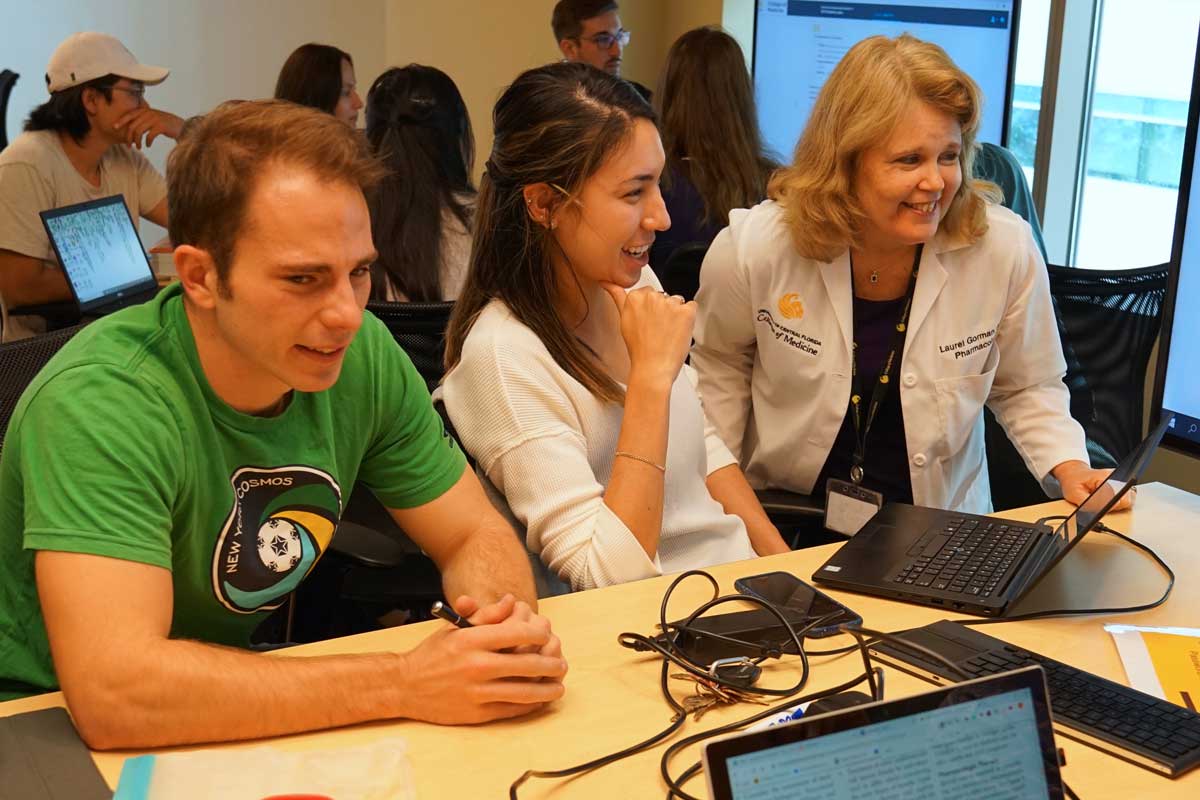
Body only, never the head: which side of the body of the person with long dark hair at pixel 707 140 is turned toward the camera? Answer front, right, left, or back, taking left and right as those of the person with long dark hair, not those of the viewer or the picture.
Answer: back

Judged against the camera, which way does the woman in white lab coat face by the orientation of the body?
toward the camera

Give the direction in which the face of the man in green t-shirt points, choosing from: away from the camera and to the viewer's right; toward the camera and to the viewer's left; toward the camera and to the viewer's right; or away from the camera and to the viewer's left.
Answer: toward the camera and to the viewer's right

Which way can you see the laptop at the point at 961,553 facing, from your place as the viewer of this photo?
facing to the left of the viewer

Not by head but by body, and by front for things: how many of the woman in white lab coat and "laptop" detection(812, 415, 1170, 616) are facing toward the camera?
1

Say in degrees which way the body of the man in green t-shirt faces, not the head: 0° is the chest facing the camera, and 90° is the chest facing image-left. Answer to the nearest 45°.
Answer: approximately 315°

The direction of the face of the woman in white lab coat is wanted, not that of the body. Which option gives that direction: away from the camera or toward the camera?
toward the camera

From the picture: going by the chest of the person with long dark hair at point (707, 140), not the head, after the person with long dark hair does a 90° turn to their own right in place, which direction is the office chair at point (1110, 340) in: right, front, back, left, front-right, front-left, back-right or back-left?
front-right

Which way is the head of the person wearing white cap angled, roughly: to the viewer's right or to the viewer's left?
to the viewer's right

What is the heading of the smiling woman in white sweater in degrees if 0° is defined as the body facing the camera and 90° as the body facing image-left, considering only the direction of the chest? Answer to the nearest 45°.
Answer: approximately 315°

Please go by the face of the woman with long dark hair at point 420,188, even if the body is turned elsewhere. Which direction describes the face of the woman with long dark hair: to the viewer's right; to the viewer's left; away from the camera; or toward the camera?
away from the camera

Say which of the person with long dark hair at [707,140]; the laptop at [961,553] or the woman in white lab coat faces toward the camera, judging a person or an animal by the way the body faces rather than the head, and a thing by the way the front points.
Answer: the woman in white lab coat

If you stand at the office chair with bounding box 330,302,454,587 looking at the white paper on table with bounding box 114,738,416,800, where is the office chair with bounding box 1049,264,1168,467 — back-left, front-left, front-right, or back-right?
back-left
